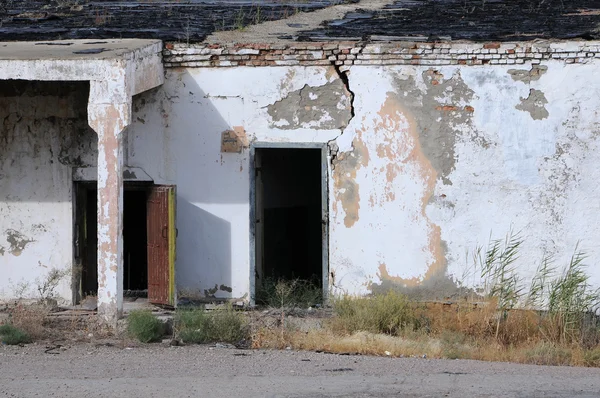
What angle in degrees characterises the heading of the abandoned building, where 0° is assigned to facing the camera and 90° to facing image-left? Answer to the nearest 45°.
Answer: approximately 0°
